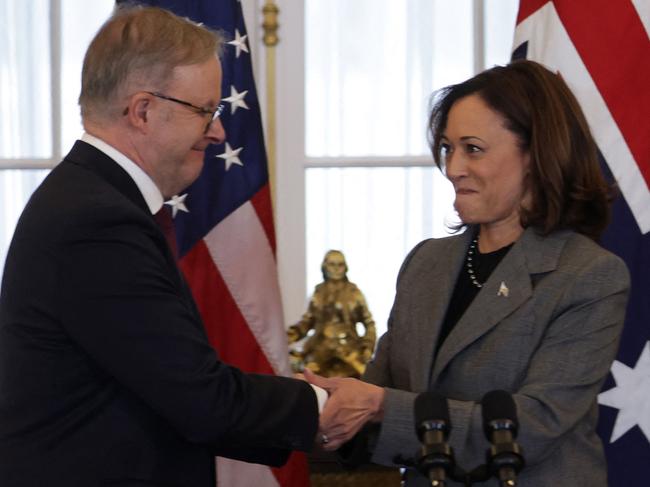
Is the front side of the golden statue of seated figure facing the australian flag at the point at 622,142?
no

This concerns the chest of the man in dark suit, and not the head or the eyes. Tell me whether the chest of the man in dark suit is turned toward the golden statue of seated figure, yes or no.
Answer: no

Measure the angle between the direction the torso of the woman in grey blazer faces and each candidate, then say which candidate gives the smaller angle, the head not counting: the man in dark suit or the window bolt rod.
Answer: the man in dark suit

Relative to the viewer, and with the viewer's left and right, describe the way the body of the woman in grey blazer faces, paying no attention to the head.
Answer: facing the viewer and to the left of the viewer

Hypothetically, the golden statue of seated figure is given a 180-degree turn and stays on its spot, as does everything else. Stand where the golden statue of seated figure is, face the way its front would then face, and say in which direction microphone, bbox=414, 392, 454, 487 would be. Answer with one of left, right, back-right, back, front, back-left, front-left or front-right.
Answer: back

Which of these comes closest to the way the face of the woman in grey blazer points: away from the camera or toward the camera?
toward the camera

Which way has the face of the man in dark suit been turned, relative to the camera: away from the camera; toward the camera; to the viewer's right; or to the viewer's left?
to the viewer's right

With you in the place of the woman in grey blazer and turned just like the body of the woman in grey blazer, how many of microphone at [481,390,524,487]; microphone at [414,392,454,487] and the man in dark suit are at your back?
0

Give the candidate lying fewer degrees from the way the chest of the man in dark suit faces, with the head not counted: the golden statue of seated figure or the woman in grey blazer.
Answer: the woman in grey blazer

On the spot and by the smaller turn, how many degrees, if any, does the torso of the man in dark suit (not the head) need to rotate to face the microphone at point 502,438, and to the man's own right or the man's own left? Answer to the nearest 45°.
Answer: approximately 45° to the man's own right

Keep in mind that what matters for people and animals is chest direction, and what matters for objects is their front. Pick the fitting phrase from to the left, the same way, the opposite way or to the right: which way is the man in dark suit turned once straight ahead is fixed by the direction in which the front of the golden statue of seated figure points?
to the left

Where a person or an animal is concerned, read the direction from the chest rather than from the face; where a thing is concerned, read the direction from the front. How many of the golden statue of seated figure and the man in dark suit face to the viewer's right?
1

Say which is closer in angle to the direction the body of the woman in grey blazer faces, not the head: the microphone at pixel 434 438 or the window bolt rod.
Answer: the microphone

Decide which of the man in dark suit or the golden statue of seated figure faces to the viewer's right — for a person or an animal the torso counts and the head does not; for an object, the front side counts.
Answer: the man in dark suit

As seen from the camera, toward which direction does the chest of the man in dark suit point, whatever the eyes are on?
to the viewer's right

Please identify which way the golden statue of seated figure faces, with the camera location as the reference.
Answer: facing the viewer
